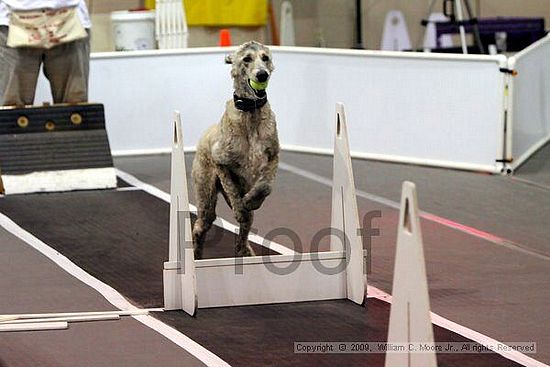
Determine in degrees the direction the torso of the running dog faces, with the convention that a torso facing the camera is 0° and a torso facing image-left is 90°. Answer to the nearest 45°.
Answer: approximately 315°

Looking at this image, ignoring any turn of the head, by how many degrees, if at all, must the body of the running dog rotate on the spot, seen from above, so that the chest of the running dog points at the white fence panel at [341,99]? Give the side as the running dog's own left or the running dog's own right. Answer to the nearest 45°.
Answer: approximately 135° to the running dog's own left

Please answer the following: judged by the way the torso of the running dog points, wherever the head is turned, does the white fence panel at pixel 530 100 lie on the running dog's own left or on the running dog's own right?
on the running dog's own left

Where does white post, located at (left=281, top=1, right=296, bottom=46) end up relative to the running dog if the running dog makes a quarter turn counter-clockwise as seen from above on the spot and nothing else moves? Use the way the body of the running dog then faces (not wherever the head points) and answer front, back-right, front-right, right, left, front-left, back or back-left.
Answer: front-left

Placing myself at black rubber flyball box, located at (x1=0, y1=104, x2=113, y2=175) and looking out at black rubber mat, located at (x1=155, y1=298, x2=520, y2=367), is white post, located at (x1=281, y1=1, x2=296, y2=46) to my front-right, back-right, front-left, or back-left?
back-left

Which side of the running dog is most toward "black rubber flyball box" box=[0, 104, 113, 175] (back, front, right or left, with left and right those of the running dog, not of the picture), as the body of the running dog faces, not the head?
back
